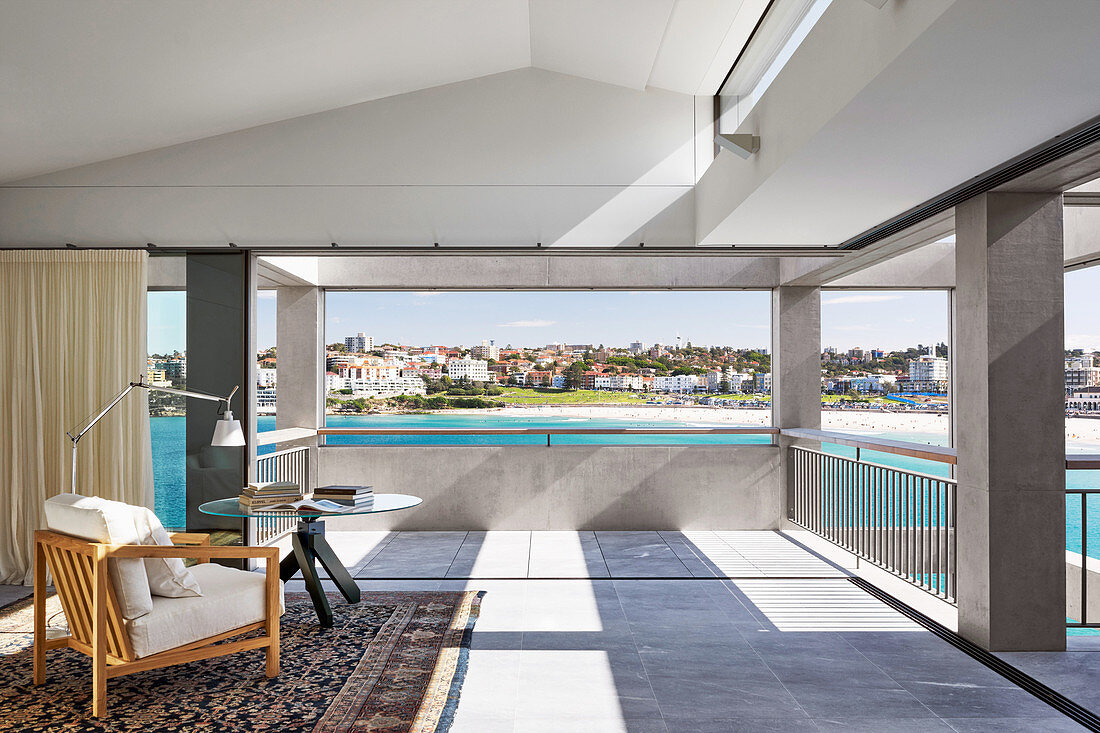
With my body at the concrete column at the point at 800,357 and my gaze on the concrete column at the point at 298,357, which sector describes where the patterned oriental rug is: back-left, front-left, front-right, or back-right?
front-left

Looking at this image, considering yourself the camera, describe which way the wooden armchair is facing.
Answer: facing away from the viewer and to the right of the viewer

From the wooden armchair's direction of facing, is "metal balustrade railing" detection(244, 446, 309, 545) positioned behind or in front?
in front

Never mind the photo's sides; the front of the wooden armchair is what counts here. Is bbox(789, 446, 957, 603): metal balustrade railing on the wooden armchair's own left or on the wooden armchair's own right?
on the wooden armchair's own right

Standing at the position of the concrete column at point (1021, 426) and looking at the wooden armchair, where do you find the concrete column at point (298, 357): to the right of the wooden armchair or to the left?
right

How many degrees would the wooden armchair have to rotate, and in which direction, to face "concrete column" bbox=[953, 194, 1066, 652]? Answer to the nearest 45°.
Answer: approximately 45° to its right

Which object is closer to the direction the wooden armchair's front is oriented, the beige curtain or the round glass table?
the round glass table

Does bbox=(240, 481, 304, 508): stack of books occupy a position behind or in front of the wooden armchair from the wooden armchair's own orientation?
in front

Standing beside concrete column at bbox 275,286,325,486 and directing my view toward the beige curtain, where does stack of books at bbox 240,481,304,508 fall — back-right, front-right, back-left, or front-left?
front-left
